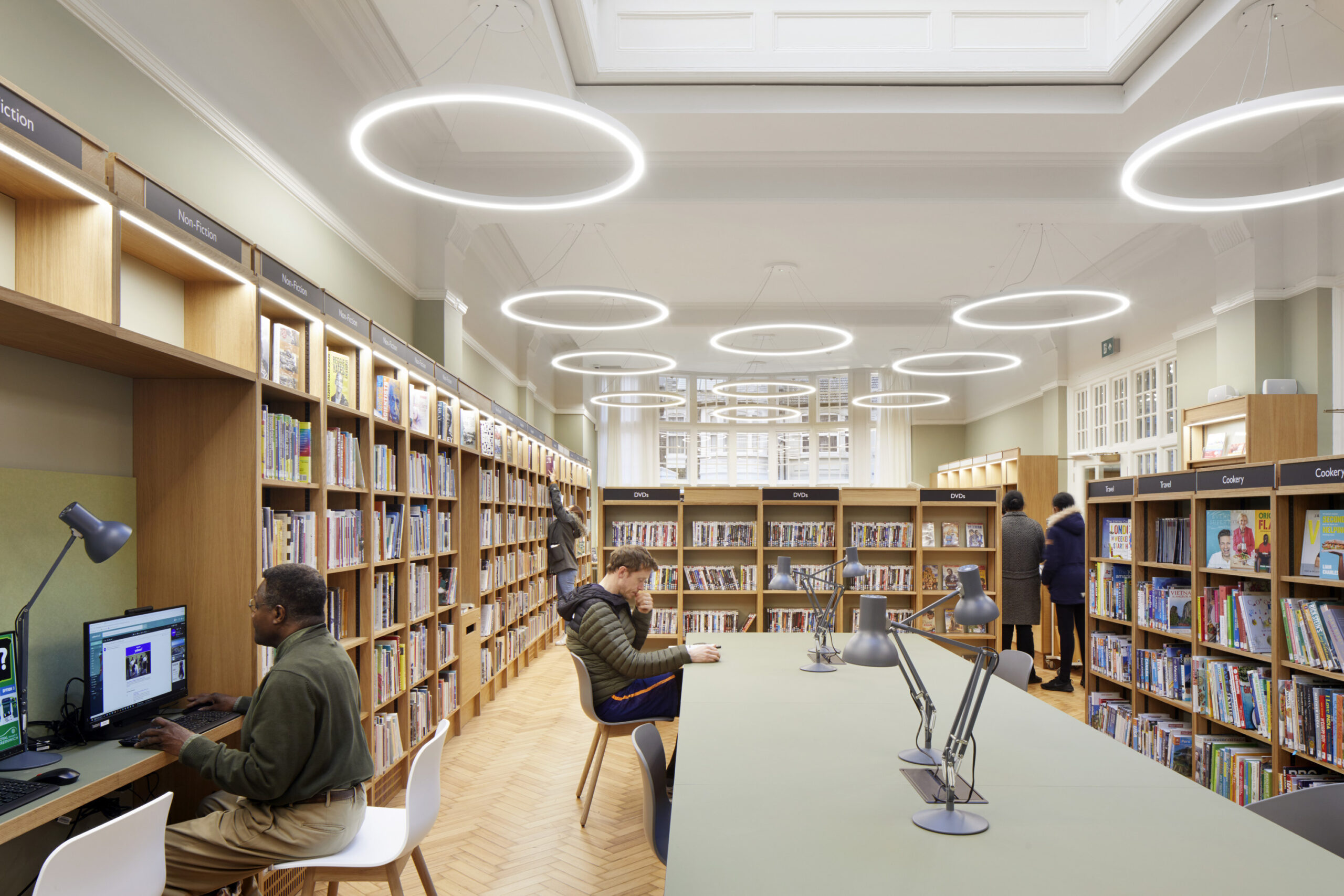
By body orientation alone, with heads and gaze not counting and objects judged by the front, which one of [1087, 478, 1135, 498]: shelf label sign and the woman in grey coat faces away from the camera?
the woman in grey coat

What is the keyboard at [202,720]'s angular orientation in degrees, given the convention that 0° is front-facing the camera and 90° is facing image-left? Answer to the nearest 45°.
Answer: approximately 315°

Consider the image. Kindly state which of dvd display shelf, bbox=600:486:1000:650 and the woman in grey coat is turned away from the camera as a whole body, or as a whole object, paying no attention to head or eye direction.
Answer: the woman in grey coat

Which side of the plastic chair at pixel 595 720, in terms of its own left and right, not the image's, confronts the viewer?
right

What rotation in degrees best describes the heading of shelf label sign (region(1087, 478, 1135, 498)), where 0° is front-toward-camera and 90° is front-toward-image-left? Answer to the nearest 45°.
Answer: approximately 45°

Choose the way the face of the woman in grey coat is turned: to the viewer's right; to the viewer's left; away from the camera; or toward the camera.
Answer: away from the camera

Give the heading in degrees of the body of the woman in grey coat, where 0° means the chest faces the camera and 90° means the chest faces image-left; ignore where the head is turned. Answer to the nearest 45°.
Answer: approximately 180°

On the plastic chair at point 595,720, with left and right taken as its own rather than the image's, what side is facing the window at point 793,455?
left

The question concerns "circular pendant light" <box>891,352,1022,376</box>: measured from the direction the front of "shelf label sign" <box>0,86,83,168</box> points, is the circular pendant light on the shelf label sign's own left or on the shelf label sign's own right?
on the shelf label sign's own left

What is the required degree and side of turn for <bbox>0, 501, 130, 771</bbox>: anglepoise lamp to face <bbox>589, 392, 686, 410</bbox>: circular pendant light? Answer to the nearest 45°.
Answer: approximately 45° to its left
